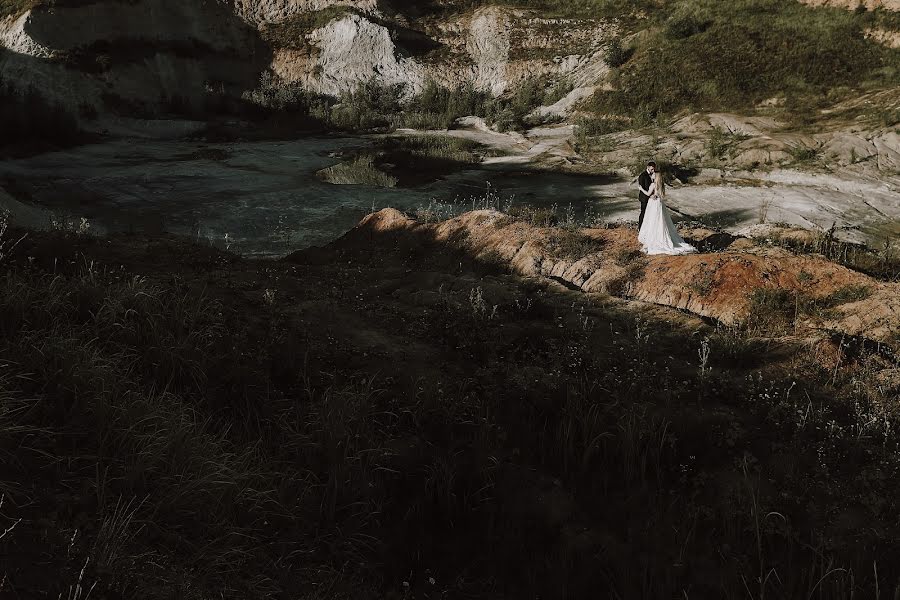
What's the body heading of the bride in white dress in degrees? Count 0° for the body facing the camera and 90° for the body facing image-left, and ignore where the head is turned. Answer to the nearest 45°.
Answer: approximately 135°
